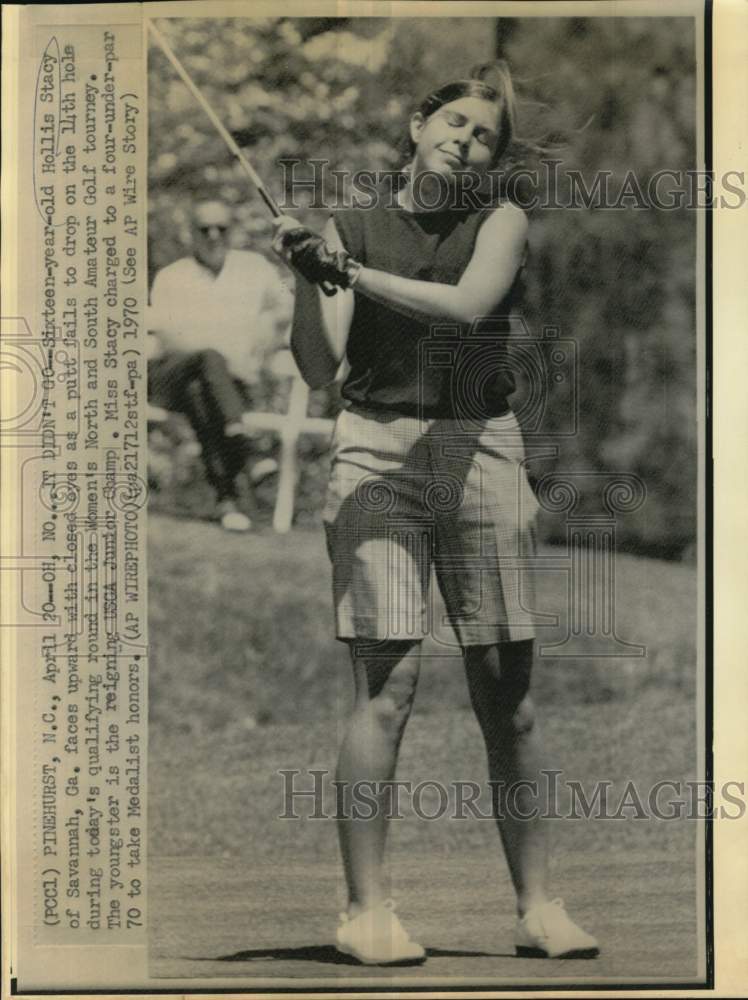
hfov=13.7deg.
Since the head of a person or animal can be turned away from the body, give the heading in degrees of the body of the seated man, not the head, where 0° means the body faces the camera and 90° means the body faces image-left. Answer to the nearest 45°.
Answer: approximately 0°

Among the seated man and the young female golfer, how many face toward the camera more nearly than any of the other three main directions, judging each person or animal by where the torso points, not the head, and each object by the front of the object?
2
